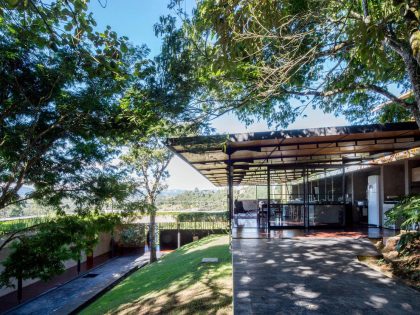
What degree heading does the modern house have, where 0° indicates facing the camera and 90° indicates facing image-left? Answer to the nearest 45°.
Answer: approximately 0°

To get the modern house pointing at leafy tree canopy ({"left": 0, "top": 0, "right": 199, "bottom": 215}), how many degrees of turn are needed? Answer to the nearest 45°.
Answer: approximately 45° to its right

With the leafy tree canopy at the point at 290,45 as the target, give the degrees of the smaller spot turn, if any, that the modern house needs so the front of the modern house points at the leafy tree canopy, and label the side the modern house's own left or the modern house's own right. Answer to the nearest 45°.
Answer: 0° — it already faces it

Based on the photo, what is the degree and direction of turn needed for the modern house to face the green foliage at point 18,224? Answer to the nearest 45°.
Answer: approximately 90° to its right
